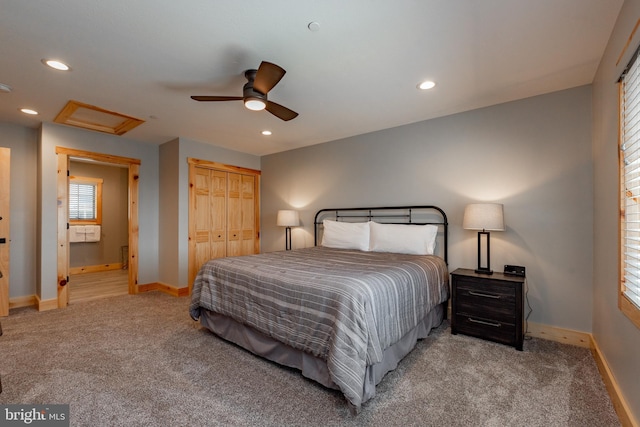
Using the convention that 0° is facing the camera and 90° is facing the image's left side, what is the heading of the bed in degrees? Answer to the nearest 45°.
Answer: approximately 45°

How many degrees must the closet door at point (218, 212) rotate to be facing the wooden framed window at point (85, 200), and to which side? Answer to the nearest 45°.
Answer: approximately 180°

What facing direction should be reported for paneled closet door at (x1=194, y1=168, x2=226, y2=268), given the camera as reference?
facing the viewer and to the right of the viewer

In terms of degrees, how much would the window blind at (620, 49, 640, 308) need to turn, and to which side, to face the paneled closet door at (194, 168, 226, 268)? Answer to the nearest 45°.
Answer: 0° — it already faces it

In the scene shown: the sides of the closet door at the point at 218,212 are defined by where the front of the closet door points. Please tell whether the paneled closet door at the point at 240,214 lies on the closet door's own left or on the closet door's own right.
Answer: on the closet door's own left

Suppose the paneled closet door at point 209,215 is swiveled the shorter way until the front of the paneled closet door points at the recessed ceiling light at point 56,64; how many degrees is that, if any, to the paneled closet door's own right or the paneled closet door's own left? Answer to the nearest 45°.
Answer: approximately 90° to the paneled closet door's own right

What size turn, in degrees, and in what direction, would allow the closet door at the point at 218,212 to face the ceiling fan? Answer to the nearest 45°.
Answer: approximately 45° to its right

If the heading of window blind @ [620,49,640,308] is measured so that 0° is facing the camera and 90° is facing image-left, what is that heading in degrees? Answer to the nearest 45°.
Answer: approximately 90°
